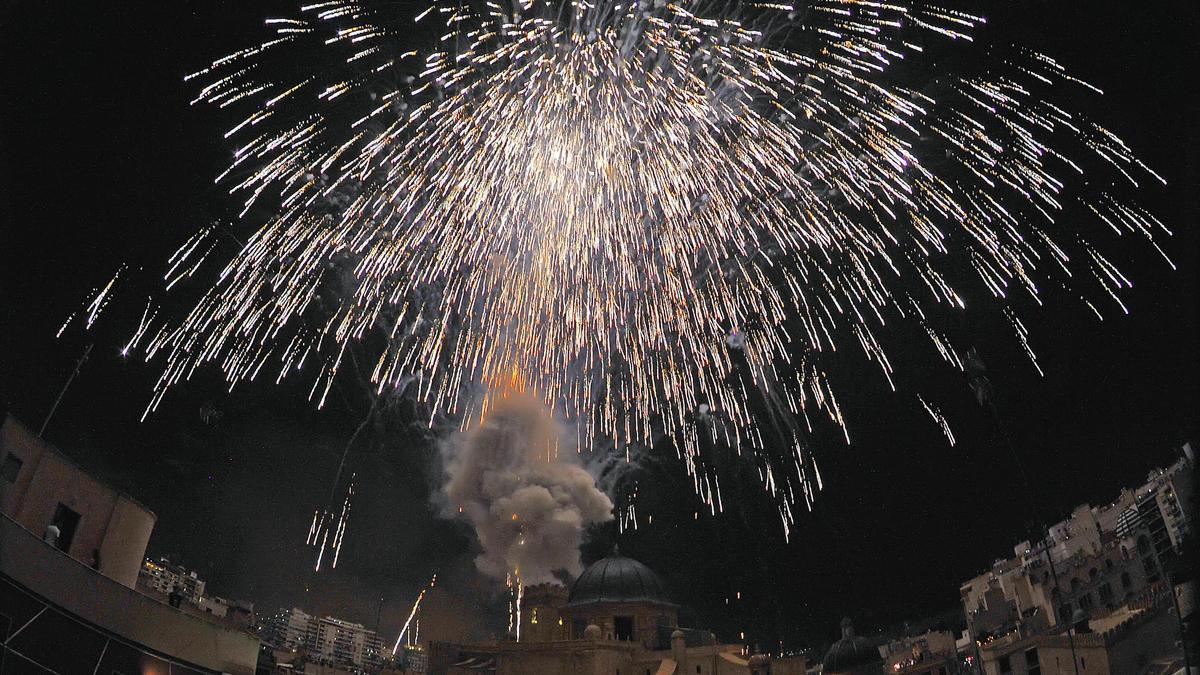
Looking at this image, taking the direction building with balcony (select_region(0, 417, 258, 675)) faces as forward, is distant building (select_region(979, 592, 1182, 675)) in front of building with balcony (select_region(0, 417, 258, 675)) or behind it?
in front

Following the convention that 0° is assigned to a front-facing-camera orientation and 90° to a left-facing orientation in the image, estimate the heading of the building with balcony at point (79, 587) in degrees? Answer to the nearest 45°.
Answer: approximately 315°
